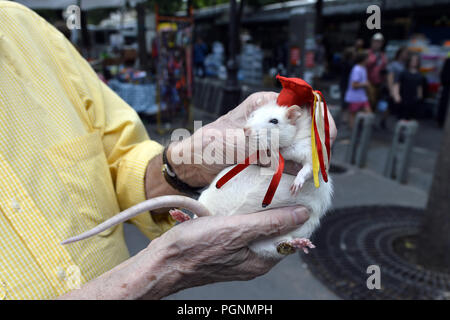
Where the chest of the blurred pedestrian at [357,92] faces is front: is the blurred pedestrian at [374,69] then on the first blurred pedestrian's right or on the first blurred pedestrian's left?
on the first blurred pedestrian's left

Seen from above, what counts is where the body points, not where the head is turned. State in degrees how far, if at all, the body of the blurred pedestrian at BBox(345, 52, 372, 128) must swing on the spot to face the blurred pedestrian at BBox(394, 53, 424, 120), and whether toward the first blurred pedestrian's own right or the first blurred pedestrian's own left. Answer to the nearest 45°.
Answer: approximately 45° to the first blurred pedestrian's own left

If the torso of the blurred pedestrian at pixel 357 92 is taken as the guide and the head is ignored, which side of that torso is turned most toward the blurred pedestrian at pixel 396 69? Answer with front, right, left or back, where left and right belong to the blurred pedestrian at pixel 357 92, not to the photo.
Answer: front

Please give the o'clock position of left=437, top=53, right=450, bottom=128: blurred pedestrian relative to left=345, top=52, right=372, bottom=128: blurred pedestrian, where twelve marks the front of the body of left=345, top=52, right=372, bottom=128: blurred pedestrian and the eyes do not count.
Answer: left=437, top=53, right=450, bottom=128: blurred pedestrian is roughly at 12 o'clock from left=345, top=52, right=372, bottom=128: blurred pedestrian.
